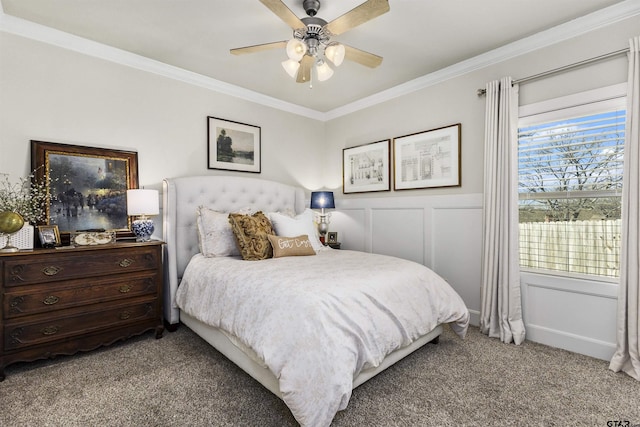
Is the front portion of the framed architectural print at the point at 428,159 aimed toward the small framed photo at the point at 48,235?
yes

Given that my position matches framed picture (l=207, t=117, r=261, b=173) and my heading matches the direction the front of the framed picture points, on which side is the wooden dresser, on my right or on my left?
on my right

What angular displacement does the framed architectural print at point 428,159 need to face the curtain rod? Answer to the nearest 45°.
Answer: approximately 90° to its left

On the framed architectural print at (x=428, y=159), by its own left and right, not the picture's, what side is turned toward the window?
left

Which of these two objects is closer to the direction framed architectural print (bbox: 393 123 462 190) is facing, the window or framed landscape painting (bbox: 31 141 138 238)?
the framed landscape painting

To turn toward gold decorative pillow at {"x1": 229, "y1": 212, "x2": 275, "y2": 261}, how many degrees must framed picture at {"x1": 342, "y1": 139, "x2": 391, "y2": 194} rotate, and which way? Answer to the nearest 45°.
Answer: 0° — it already faces it

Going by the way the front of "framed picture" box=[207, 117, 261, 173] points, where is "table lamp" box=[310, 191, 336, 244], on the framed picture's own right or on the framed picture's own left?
on the framed picture's own left

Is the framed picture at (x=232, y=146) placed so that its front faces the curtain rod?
yes

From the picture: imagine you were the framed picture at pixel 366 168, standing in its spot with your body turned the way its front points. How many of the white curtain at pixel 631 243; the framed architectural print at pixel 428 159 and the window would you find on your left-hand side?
3

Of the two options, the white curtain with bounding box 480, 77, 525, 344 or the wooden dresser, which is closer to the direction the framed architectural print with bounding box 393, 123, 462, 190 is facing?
the wooden dresser

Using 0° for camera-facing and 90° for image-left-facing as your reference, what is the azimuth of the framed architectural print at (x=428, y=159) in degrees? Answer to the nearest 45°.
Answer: approximately 45°

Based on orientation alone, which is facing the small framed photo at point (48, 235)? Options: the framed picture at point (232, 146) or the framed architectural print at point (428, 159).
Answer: the framed architectural print
